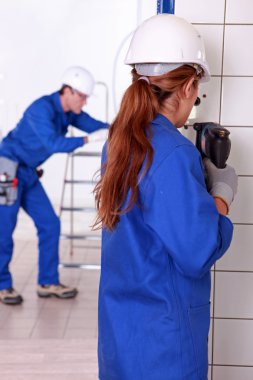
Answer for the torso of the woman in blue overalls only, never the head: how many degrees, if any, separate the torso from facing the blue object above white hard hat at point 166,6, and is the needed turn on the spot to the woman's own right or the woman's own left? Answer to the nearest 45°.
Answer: approximately 45° to the woman's own left

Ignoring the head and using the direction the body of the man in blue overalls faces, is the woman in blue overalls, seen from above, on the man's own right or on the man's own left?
on the man's own right

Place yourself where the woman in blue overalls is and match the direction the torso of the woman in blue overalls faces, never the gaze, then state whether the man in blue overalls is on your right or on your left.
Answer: on your left

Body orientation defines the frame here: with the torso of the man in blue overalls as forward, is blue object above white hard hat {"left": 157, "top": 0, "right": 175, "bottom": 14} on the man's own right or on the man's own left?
on the man's own right

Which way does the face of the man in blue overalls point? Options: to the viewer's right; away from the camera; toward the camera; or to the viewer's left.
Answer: to the viewer's right

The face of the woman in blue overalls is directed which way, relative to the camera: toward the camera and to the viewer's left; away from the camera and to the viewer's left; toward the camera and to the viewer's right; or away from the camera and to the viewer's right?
away from the camera and to the viewer's right

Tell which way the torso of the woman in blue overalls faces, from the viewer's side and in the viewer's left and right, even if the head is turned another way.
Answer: facing away from the viewer and to the right of the viewer

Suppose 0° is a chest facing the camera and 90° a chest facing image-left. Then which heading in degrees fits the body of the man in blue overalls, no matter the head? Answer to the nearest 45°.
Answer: approximately 270°
